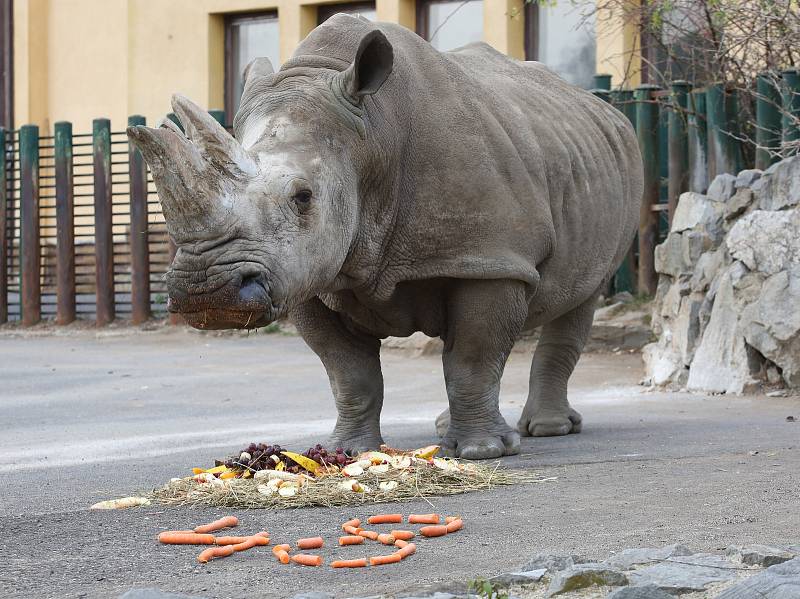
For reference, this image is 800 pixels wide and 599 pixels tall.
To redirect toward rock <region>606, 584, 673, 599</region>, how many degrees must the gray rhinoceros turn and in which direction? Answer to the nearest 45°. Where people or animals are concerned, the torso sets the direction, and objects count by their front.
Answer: approximately 45° to its left

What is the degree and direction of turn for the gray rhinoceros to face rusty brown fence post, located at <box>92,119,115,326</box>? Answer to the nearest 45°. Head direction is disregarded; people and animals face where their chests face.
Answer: approximately 135° to its right

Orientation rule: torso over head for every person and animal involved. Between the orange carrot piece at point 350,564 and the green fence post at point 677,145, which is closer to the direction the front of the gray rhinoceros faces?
the orange carrot piece

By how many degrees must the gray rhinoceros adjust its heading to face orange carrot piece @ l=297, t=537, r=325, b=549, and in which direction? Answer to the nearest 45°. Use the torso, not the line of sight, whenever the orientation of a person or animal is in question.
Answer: approximately 45° to its left

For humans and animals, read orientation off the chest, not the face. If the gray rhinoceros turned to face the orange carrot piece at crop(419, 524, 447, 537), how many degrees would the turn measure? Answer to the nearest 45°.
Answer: approximately 45° to its left

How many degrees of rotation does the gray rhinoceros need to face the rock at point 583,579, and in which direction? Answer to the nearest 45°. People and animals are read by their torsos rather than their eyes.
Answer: approximately 45° to its left

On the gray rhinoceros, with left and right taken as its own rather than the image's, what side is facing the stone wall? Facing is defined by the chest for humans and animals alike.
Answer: back

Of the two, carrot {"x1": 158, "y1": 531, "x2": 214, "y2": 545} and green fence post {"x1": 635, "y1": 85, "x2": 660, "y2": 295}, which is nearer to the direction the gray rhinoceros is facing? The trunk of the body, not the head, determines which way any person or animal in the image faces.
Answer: the carrot

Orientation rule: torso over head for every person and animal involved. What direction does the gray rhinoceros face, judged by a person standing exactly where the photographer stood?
facing the viewer and to the left of the viewer

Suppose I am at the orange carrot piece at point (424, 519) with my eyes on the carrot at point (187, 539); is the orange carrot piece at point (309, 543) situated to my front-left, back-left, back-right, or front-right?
front-left

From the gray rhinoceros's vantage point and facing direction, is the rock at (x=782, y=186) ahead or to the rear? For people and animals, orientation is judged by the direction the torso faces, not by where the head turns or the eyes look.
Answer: to the rear

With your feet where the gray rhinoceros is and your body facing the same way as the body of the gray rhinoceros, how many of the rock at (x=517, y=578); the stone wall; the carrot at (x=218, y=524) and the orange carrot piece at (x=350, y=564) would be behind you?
1

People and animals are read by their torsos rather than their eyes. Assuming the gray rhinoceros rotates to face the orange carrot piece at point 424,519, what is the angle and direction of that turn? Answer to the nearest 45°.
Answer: approximately 45° to its left

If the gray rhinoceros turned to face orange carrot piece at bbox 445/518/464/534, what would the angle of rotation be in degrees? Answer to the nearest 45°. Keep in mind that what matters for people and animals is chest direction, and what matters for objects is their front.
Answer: approximately 45° to its left
